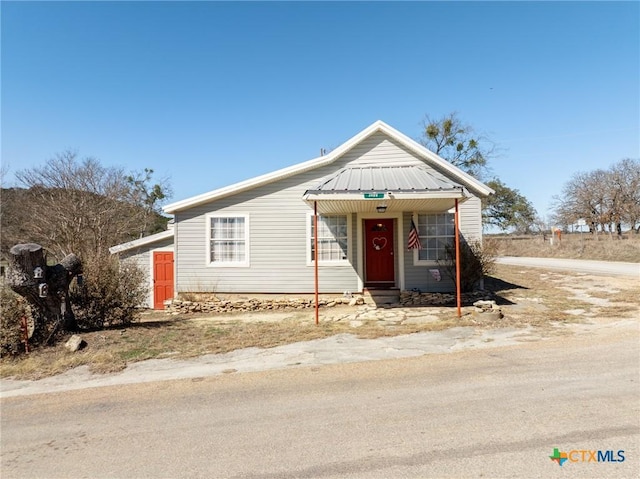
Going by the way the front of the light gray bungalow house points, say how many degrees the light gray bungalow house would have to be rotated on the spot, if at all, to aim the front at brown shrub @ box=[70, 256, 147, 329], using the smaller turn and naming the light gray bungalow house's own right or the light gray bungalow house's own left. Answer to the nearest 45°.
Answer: approximately 45° to the light gray bungalow house's own right

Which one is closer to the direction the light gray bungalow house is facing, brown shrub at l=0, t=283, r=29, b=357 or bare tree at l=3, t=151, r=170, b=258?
the brown shrub

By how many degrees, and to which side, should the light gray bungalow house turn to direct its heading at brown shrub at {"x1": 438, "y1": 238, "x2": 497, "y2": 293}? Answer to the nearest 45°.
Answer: approximately 90° to its left

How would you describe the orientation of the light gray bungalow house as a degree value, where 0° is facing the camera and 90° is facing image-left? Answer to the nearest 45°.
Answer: approximately 0°

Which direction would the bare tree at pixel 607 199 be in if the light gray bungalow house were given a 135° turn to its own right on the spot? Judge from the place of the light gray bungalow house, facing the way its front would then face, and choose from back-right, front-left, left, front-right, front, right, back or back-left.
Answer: right
